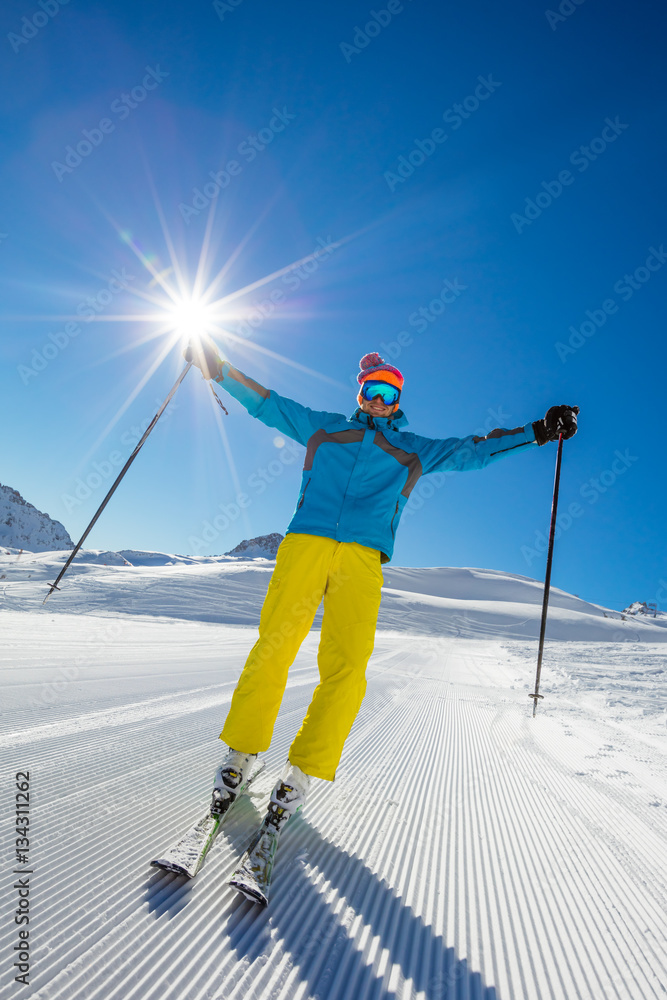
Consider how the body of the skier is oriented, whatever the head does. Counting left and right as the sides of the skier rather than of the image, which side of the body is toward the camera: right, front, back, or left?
front

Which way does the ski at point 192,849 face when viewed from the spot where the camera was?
facing the viewer and to the left of the viewer

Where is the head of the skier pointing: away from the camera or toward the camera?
toward the camera
